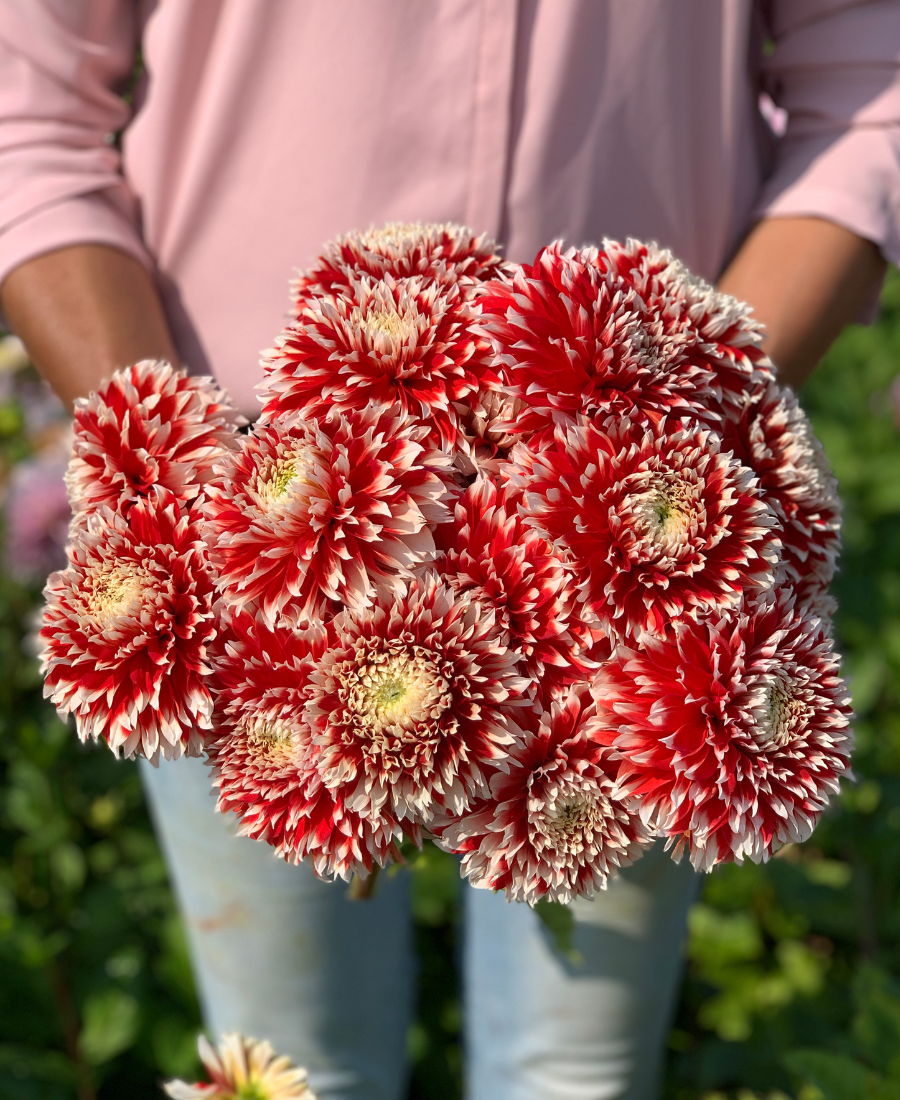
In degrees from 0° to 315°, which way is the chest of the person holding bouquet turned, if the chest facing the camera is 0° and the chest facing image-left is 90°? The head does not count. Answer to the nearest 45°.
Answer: approximately 0°
